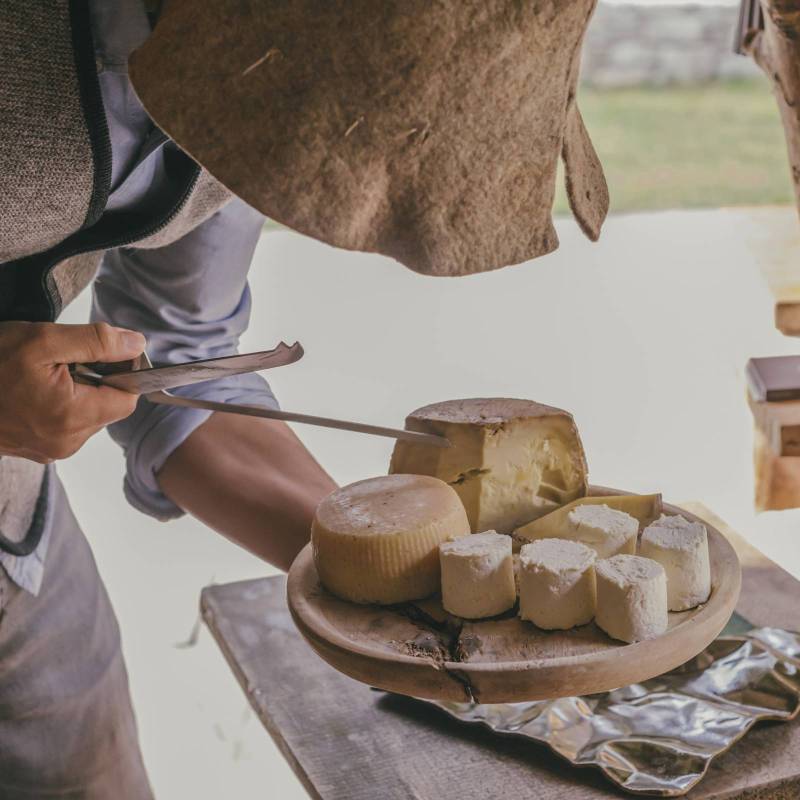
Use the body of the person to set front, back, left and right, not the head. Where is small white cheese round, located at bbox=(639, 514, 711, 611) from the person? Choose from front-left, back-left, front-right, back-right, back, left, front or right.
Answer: front

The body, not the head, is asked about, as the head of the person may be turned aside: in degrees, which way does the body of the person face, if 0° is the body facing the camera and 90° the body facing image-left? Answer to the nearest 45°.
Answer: approximately 315°

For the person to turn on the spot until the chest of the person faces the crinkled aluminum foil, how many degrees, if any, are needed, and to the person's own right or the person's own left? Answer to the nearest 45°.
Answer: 0° — they already face it
